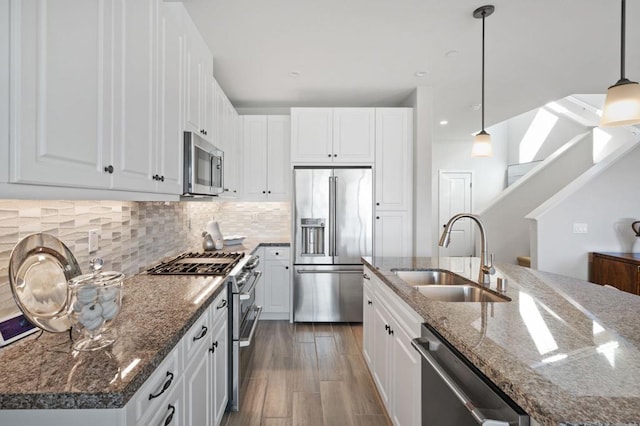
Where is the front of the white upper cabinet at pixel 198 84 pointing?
to the viewer's right

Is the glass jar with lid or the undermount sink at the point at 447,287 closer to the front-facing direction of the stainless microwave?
the undermount sink

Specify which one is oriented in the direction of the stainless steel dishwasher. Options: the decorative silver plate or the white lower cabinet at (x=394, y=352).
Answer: the decorative silver plate

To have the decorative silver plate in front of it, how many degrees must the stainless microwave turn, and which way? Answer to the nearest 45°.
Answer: approximately 90° to its right

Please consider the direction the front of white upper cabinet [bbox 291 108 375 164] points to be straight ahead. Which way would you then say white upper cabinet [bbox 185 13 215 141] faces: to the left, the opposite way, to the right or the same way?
to the left

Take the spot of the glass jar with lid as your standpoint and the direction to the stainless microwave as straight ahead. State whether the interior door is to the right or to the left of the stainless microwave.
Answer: right

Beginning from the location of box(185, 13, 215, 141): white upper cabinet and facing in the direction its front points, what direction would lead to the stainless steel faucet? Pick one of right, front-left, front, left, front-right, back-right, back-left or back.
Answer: front-right

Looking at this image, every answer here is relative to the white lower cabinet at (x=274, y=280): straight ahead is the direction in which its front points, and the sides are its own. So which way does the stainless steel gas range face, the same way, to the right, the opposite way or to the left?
to the left

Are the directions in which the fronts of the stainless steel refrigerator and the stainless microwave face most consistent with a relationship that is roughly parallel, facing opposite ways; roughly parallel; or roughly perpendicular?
roughly perpendicular

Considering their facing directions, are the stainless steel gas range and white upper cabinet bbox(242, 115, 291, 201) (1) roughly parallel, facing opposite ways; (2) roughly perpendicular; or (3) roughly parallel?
roughly perpendicular

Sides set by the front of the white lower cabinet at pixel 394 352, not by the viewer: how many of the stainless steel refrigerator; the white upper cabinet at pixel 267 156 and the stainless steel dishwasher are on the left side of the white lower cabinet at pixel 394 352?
1

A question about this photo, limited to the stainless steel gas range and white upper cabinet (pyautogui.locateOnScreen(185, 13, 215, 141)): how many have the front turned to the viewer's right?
2

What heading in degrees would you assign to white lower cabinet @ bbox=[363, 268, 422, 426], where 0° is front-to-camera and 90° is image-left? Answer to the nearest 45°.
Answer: approximately 90°

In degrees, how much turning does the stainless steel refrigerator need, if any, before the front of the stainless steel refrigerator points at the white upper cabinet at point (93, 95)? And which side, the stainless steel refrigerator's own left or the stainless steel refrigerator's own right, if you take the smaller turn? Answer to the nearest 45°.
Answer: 0° — it already faces it
